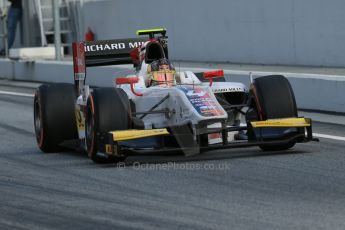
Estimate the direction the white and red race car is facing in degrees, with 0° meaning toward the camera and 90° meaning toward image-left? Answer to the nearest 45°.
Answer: approximately 315°
